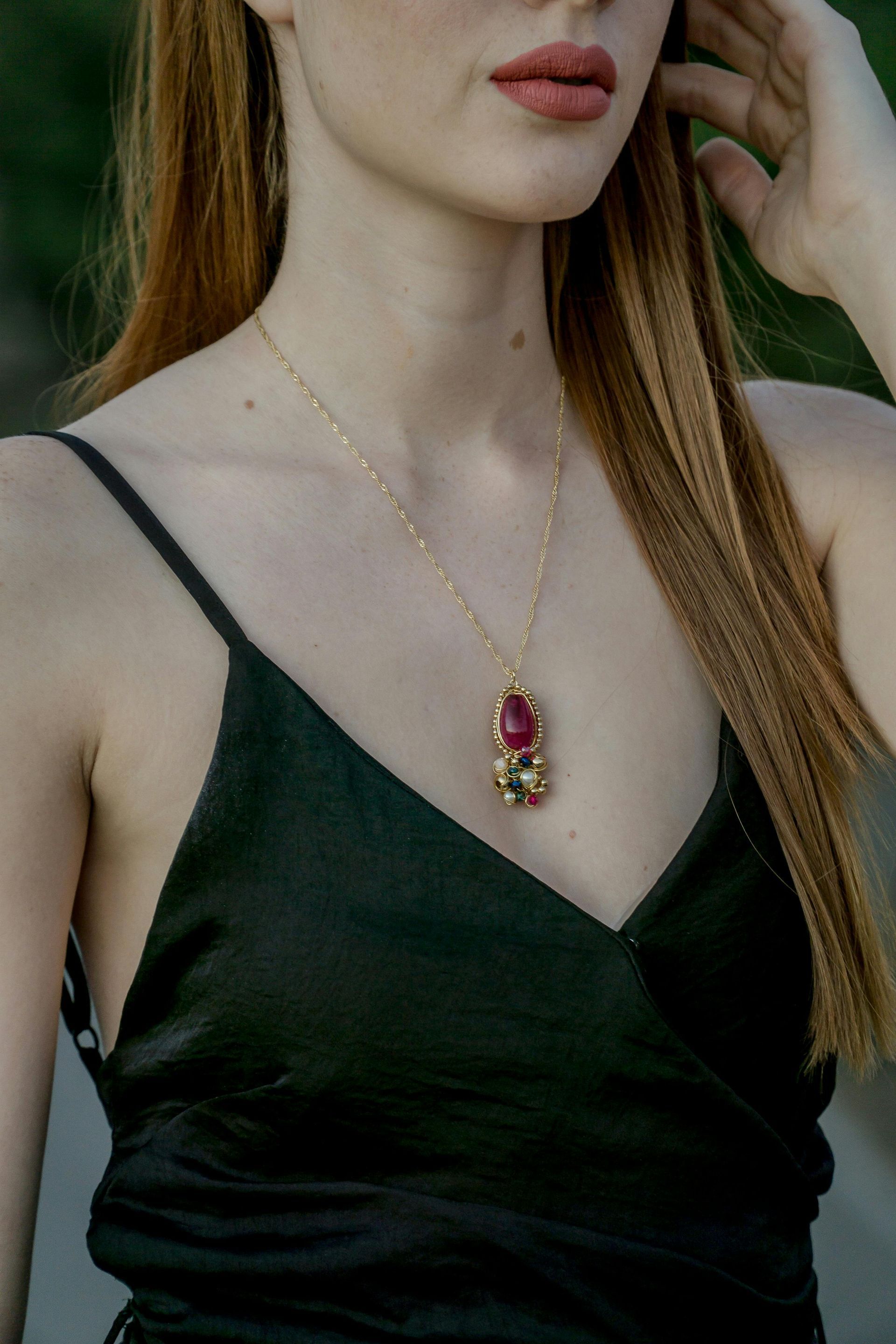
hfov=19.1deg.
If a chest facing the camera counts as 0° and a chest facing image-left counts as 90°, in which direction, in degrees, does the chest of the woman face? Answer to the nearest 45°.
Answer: approximately 315°
